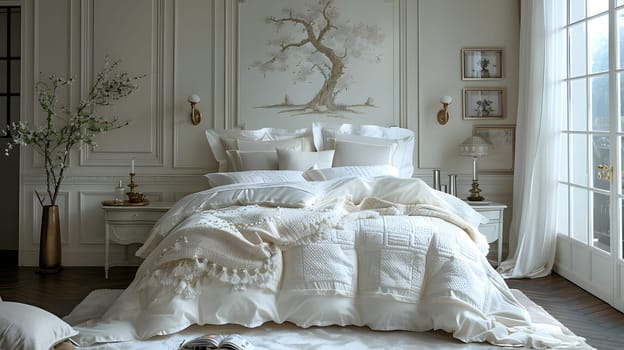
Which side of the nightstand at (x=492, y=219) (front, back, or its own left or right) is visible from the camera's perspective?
front

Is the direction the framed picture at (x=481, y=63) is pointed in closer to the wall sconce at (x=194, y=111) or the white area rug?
the white area rug

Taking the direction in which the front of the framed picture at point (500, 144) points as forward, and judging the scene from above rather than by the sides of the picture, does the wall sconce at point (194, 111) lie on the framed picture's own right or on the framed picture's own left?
on the framed picture's own right

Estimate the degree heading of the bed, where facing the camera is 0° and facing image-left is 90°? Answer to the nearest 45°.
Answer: approximately 0°

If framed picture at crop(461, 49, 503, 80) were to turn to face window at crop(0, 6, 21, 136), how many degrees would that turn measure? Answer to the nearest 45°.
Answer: approximately 90° to its right

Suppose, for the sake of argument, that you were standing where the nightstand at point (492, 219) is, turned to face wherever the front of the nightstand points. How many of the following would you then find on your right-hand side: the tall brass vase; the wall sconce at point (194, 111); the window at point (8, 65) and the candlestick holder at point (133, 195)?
4

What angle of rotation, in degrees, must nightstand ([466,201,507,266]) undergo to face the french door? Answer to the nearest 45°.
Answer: approximately 45° to its left

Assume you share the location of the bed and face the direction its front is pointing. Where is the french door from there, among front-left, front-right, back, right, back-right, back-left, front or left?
back-left

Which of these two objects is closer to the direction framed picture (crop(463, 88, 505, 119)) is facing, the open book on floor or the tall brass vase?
the open book on floor
